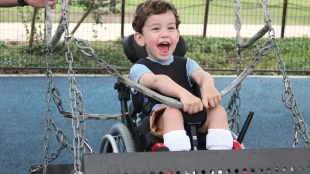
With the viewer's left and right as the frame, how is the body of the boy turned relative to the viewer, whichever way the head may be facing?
facing the viewer and to the right of the viewer

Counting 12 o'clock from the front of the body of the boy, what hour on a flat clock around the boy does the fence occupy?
The fence is roughly at 7 o'clock from the boy.

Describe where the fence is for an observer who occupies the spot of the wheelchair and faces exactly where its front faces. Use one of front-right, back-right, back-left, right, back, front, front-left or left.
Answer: back-left
